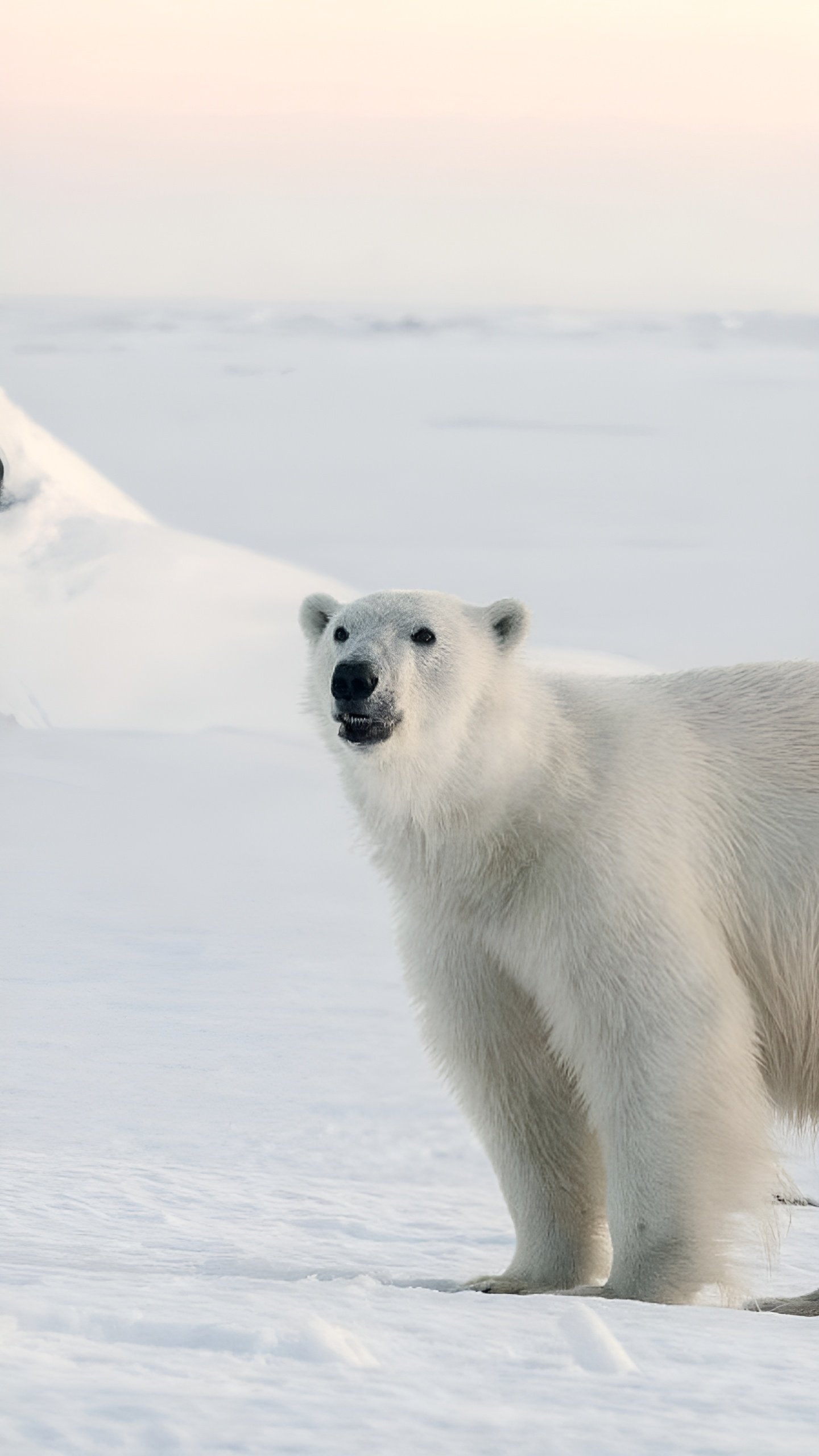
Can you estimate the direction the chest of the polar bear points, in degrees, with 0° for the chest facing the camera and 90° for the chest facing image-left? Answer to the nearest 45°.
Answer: approximately 45°
